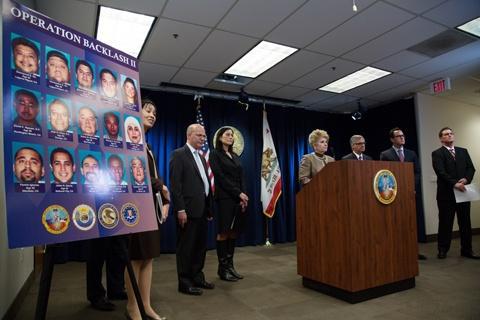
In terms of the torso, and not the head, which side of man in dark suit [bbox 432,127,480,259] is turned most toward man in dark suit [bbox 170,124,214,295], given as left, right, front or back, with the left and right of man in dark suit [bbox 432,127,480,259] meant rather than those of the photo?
right

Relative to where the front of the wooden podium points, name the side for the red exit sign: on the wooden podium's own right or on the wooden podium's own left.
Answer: on the wooden podium's own left

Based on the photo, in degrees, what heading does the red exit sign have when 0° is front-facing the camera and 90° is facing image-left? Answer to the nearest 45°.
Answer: approximately 45°

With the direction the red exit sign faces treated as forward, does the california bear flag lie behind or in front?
in front

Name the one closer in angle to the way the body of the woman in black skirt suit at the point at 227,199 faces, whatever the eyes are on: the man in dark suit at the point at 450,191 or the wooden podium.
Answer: the wooden podium

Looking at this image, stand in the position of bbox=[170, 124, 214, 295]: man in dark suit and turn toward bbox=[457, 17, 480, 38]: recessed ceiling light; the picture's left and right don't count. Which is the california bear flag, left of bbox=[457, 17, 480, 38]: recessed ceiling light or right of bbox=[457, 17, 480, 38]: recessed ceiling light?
left

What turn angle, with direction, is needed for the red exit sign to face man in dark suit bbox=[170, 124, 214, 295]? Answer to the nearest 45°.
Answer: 0° — it already faces them

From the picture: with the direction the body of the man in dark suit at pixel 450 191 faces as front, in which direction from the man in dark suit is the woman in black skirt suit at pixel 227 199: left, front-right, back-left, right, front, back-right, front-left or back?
right

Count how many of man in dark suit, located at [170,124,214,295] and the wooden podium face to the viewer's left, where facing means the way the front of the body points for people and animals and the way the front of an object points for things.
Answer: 0
